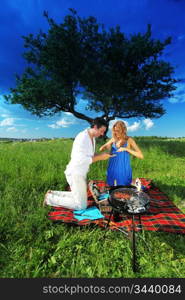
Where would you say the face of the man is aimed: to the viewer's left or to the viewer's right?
to the viewer's right

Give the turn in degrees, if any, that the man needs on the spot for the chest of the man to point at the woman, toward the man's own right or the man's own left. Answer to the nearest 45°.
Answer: approximately 45° to the man's own left

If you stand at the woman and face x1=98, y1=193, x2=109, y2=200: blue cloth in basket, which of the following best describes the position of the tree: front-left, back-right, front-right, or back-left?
back-right

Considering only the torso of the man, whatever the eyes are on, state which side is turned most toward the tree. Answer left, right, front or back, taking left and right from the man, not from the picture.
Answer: left

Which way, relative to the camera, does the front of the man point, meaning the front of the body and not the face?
to the viewer's right

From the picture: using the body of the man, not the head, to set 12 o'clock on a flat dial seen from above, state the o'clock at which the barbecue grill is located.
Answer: The barbecue grill is roughly at 2 o'clock from the man.
